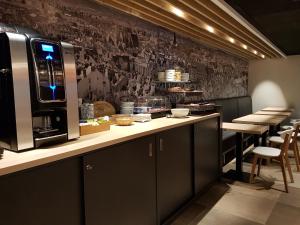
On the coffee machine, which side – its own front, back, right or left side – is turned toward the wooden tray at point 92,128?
left

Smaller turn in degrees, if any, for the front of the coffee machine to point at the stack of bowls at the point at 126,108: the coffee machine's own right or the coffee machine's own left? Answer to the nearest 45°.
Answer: approximately 90° to the coffee machine's own left

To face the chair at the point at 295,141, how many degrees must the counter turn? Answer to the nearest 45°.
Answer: approximately 90° to its left

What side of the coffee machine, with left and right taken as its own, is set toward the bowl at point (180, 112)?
left

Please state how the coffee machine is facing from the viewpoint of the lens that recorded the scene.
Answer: facing the viewer and to the right of the viewer

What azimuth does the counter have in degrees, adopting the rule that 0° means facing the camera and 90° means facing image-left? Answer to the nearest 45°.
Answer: approximately 315°

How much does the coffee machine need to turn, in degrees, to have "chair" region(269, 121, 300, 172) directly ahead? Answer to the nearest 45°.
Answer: approximately 45° to its left
